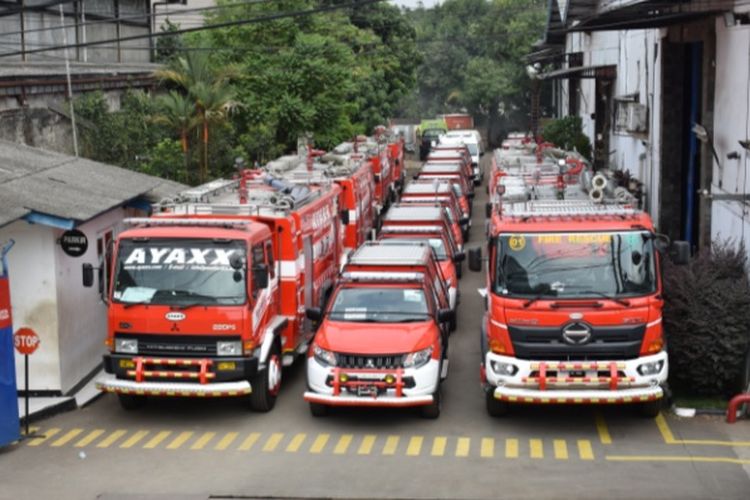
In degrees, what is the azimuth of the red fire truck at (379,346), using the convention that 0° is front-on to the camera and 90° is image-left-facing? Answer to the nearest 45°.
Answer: approximately 0°

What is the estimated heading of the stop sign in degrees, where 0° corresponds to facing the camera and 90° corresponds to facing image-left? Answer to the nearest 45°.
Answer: approximately 0°

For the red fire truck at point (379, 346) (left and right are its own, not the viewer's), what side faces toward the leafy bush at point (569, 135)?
back

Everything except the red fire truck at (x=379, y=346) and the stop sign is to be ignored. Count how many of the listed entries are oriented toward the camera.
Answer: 2

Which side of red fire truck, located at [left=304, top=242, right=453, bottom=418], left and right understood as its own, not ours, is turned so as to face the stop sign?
right

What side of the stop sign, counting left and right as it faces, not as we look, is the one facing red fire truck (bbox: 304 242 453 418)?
left

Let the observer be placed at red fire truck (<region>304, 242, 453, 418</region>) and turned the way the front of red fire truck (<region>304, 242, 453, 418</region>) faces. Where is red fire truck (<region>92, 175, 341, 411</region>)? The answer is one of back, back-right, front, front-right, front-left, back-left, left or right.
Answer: right

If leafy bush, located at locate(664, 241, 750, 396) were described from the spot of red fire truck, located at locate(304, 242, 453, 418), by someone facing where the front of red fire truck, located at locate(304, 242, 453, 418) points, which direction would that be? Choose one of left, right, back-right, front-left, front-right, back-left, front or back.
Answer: left

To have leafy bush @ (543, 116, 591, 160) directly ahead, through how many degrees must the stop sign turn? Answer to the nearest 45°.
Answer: approximately 135° to its left

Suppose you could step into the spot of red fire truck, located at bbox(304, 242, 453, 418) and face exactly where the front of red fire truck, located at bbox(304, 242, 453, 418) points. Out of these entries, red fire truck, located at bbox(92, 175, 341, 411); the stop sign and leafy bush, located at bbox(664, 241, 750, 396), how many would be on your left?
1

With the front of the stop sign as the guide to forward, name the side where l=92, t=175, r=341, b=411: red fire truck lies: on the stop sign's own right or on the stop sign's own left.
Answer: on the stop sign's own left
